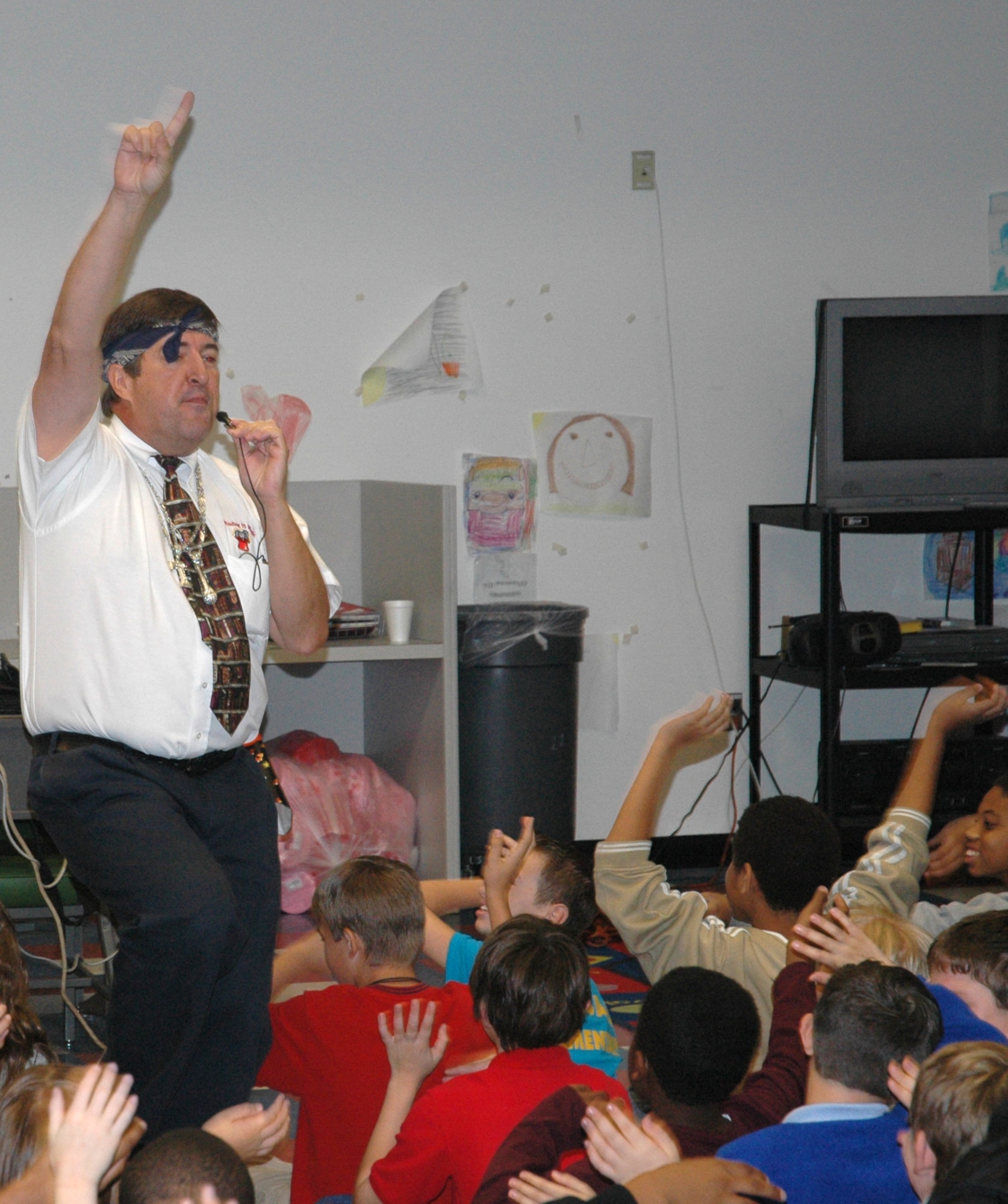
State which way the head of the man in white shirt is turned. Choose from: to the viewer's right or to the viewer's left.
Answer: to the viewer's right

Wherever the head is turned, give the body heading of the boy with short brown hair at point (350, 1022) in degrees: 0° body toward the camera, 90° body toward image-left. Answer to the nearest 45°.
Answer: approximately 135°

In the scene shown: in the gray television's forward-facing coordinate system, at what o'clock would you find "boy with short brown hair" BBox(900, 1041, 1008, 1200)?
The boy with short brown hair is roughly at 12 o'clock from the gray television.

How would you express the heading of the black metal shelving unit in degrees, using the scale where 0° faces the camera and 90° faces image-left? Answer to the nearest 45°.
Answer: approximately 0°

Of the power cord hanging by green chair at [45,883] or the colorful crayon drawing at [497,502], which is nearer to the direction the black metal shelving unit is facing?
the power cord hanging by green chair

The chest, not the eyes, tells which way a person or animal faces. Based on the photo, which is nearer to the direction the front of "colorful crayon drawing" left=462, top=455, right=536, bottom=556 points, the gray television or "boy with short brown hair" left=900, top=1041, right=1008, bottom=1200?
the boy with short brown hair

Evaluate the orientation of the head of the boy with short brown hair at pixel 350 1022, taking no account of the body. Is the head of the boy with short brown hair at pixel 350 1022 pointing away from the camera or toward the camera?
away from the camera

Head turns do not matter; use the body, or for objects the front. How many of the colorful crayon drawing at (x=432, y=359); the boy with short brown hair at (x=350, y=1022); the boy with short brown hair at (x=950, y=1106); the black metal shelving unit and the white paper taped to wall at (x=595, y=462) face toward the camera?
3

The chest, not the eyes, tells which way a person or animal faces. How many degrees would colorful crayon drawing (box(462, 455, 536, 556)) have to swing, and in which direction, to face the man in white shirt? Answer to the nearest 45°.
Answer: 0° — it already faces them
